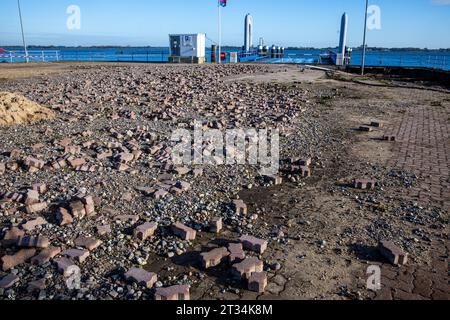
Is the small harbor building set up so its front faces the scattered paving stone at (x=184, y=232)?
yes

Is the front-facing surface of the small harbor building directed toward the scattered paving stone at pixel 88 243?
yes

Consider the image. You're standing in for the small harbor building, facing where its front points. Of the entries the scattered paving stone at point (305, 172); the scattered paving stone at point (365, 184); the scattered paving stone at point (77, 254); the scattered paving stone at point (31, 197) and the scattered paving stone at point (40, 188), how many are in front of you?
5

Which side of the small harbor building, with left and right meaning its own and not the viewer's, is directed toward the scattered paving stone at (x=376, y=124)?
front

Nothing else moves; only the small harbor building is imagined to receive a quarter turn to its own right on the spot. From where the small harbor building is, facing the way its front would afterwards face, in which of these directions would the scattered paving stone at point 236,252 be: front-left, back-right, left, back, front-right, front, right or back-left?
left

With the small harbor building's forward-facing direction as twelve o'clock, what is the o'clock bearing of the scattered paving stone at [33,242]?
The scattered paving stone is roughly at 12 o'clock from the small harbor building.

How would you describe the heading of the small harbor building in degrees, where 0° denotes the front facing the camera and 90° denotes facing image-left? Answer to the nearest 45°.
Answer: approximately 0°

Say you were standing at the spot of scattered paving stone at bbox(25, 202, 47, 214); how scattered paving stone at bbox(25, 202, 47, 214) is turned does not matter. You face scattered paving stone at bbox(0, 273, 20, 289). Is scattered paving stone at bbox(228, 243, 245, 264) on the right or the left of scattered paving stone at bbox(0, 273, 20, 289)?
left

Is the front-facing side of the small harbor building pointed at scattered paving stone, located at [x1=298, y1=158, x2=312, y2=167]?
yes

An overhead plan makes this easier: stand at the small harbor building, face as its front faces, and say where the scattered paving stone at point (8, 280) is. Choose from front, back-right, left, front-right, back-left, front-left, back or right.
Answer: front

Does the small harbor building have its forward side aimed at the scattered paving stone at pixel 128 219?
yes

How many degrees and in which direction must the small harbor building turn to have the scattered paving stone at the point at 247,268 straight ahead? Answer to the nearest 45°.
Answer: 0° — it already faces it

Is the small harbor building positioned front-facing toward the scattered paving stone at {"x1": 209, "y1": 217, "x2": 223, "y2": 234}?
yes

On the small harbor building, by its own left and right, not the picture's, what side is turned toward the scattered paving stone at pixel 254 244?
front

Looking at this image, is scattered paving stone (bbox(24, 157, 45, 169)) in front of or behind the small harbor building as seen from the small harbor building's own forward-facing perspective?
in front

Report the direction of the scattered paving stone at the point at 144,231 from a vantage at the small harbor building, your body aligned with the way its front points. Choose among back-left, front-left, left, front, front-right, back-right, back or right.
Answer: front

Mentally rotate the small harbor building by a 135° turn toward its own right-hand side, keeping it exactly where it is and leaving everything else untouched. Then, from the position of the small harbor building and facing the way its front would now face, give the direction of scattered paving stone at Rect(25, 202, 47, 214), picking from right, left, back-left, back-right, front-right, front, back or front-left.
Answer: back-left

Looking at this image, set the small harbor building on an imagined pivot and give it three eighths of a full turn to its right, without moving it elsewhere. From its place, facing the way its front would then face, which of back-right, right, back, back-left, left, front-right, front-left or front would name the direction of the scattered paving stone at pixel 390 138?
back-left

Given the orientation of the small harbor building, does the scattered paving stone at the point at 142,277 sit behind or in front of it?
in front

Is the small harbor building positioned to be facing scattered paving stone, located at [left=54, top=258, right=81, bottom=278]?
yes

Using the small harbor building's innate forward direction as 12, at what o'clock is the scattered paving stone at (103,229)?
The scattered paving stone is roughly at 12 o'clock from the small harbor building.

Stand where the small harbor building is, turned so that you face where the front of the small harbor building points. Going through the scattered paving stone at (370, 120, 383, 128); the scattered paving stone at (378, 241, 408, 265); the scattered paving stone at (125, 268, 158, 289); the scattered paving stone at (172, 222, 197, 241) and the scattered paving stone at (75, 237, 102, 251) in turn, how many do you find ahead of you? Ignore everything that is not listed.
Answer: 5

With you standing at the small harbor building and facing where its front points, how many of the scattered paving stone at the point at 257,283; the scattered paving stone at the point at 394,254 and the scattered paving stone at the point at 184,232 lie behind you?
0
